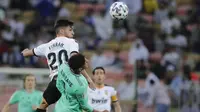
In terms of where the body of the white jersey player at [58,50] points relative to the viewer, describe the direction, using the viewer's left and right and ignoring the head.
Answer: facing away from the viewer and to the right of the viewer

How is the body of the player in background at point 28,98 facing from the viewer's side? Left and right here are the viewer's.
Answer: facing the viewer

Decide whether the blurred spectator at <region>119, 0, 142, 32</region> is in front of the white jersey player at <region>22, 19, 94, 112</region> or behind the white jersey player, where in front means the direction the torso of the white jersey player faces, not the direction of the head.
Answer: in front

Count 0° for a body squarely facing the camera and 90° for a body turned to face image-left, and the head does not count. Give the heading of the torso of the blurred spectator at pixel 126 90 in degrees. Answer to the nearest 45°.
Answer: approximately 0°

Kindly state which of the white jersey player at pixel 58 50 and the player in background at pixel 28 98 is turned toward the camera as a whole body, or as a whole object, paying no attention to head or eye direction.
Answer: the player in background

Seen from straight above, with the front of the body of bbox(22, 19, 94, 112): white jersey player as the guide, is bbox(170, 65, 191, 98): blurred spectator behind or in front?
in front
